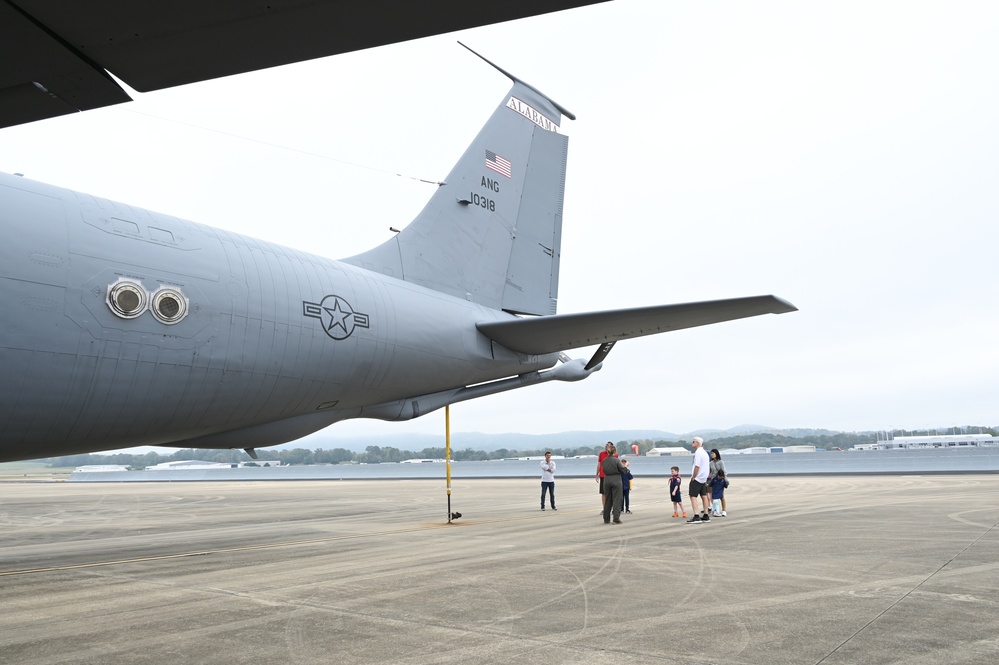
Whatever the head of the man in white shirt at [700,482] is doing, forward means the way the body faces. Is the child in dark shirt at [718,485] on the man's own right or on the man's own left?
on the man's own right

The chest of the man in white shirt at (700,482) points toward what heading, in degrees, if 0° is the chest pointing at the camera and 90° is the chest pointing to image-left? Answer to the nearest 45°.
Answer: approximately 90°

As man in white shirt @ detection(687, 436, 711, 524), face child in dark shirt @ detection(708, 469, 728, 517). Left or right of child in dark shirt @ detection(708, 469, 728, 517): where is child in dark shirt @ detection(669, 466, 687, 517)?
left

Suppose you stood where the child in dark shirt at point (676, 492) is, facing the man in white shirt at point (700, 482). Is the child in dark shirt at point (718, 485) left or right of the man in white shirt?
left
